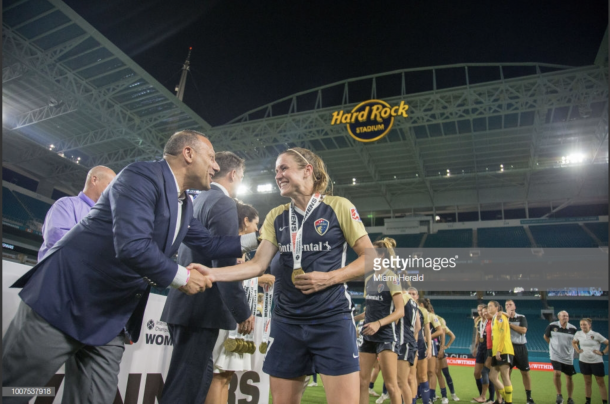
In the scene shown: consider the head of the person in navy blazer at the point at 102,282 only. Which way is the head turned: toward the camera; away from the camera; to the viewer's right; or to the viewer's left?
to the viewer's right

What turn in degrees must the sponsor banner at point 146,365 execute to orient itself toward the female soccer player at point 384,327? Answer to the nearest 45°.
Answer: approximately 90° to its left

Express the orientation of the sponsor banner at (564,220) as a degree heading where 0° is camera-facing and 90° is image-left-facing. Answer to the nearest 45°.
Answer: approximately 0°

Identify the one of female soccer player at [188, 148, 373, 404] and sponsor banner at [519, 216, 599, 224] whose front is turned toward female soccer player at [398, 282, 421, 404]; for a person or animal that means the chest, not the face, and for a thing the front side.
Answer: the sponsor banner

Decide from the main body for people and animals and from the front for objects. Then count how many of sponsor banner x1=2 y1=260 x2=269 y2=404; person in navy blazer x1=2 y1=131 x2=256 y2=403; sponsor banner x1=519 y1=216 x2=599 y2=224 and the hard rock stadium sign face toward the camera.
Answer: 3

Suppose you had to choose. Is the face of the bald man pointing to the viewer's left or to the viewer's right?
to the viewer's right

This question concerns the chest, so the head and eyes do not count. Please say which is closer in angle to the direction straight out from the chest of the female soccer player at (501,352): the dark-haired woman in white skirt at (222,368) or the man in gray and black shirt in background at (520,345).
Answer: the dark-haired woman in white skirt

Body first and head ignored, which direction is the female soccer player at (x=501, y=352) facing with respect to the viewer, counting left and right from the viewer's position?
facing to the left of the viewer
